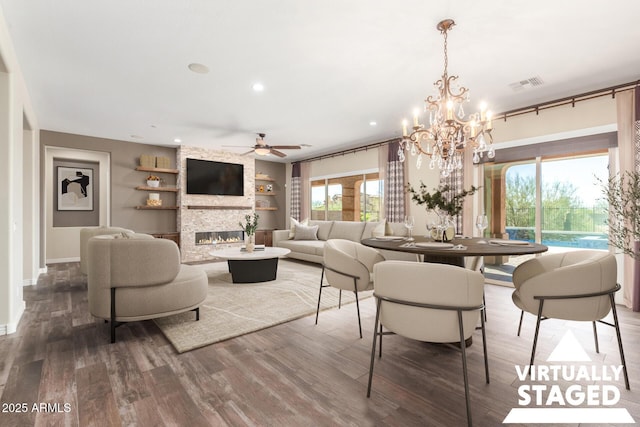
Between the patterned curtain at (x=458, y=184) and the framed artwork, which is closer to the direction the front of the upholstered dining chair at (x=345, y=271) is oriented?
the patterned curtain

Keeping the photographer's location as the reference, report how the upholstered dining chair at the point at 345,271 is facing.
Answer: facing away from the viewer and to the right of the viewer

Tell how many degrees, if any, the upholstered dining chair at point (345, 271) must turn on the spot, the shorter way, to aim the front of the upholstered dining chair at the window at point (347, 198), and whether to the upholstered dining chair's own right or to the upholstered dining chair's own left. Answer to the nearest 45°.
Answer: approximately 45° to the upholstered dining chair's own left

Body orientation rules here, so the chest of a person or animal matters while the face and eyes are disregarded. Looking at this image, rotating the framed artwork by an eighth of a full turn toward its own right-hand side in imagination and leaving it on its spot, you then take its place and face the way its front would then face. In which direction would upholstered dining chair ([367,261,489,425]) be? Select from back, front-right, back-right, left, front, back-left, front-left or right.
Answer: front-left

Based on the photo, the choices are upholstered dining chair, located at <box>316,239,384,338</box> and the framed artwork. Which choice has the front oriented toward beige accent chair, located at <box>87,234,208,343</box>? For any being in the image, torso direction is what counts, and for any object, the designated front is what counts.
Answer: the framed artwork

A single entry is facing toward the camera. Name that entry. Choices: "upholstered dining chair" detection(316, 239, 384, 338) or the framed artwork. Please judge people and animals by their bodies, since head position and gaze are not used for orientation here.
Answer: the framed artwork

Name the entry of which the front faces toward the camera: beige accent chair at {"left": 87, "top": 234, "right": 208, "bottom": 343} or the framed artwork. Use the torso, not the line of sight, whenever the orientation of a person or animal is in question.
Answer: the framed artwork

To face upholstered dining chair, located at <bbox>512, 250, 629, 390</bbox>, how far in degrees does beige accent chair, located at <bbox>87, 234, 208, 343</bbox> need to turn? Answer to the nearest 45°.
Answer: approximately 90° to its right

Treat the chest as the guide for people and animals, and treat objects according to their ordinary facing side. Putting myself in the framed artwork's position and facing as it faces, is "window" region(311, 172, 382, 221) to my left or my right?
on my left

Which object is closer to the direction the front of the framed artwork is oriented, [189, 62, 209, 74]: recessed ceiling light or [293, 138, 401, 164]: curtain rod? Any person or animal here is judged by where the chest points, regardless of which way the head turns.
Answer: the recessed ceiling light

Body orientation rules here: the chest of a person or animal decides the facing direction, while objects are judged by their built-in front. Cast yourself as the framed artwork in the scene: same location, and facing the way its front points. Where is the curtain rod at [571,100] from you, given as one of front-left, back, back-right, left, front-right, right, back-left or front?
front-left

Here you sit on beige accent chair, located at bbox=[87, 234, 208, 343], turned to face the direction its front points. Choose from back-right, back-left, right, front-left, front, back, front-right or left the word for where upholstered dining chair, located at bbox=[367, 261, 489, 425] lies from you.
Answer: right

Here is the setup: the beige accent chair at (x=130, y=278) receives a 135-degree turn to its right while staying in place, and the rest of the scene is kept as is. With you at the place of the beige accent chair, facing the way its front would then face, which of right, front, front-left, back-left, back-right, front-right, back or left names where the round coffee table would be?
back-left

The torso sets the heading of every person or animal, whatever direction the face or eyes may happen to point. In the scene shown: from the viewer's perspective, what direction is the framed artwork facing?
toward the camera

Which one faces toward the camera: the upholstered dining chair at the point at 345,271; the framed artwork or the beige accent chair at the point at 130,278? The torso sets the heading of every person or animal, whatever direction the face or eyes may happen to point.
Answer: the framed artwork

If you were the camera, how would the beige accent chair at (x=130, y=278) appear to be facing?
facing away from the viewer and to the right of the viewer

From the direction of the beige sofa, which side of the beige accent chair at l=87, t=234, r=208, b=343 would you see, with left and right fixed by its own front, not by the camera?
front

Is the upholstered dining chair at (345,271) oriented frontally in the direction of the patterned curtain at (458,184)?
yes

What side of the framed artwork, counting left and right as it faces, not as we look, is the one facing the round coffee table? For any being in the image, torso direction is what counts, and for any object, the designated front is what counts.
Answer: front
